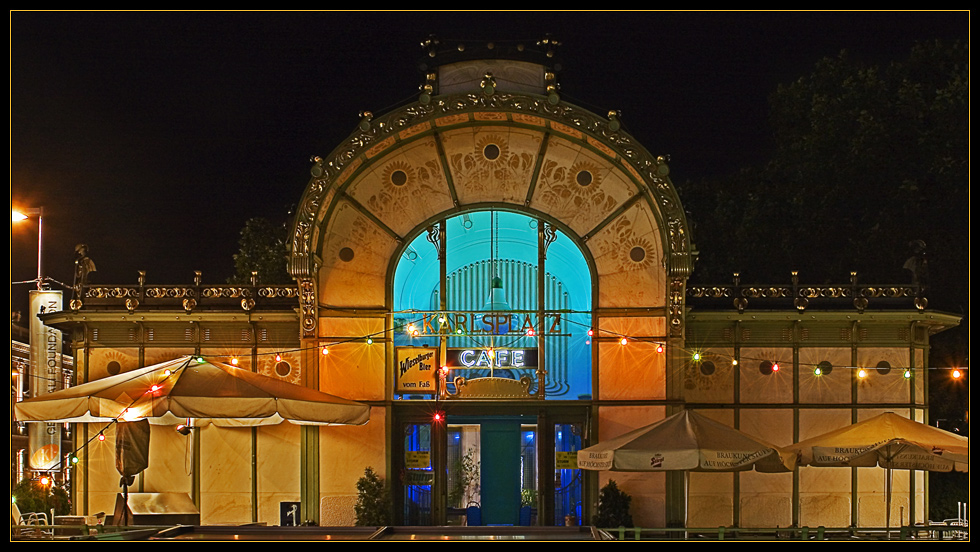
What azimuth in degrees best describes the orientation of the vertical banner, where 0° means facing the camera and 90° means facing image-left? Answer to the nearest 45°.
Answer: approximately 0°

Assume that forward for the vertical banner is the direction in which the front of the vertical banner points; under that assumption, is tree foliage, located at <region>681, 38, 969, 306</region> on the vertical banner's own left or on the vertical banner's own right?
on the vertical banner's own left

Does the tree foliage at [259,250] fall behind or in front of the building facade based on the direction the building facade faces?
behind

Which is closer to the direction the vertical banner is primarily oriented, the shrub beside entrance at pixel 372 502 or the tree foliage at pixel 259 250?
the shrub beside entrance

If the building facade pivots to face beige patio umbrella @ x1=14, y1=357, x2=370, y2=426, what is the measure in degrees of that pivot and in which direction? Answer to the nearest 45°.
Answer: approximately 45° to its right

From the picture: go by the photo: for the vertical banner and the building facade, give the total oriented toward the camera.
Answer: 2

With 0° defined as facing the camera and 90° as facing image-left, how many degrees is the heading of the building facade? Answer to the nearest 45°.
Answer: approximately 0°
